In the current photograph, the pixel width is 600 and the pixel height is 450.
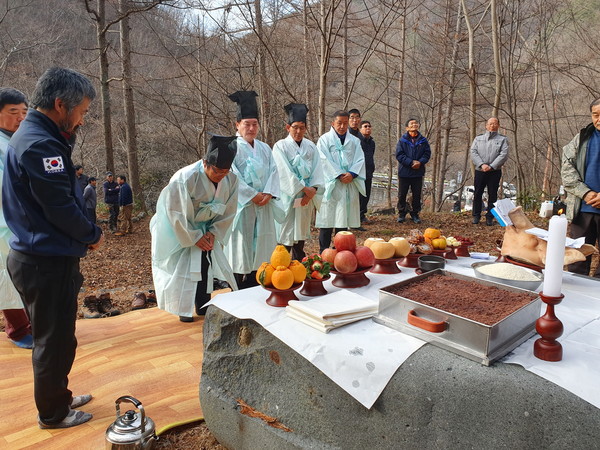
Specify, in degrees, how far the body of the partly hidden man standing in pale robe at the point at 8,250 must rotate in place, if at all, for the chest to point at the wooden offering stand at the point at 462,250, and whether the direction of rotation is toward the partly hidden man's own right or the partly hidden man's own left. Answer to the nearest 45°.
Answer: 0° — they already face it

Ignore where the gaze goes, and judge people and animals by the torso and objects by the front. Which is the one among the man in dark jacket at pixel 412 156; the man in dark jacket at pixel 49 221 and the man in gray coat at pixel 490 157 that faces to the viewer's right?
the man in dark jacket at pixel 49 221

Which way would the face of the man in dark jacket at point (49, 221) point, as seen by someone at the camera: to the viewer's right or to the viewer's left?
to the viewer's right

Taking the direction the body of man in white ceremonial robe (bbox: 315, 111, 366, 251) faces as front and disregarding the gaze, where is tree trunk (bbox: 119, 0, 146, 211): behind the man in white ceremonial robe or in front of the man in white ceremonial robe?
behind

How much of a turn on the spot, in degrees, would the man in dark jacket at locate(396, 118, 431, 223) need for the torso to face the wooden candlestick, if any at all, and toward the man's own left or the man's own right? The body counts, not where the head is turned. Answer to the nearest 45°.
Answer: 0° — they already face it

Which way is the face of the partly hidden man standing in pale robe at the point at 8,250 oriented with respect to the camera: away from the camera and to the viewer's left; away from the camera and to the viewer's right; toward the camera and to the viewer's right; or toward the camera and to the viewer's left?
toward the camera and to the viewer's right

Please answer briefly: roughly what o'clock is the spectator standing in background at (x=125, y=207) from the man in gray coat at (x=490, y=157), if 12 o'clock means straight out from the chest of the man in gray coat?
The spectator standing in background is roughly at 3 o'clock from the man in gray coat.

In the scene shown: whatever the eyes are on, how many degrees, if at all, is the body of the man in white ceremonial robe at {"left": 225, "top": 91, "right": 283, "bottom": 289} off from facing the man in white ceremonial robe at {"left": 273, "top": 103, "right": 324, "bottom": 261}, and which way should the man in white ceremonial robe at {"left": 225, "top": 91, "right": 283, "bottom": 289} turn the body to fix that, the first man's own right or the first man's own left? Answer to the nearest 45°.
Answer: approximately 90° to the first man's own left

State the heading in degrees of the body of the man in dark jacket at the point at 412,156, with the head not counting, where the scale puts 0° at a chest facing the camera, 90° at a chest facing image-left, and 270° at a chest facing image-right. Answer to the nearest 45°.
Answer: approximately 0°

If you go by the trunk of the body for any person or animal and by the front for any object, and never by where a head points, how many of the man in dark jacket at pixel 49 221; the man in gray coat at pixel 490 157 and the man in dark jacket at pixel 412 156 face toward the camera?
2

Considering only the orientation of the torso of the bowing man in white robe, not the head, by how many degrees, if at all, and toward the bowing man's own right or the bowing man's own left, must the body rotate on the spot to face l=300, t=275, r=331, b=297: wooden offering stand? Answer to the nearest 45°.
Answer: approximately 45° to the bowing man's own right

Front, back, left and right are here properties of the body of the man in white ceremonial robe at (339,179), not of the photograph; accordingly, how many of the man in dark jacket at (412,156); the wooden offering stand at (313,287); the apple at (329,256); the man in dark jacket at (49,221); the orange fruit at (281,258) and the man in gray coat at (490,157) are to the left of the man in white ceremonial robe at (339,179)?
2

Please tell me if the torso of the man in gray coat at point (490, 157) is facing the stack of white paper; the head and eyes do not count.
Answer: yes

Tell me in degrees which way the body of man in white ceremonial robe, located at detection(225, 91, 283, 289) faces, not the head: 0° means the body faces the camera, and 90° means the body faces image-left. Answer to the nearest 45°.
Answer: approximately 315°
